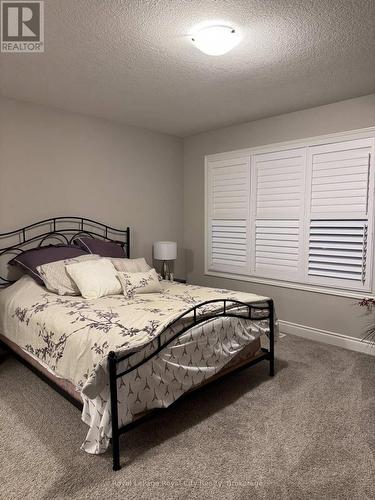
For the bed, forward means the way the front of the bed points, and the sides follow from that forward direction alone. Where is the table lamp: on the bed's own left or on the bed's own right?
on the bed's own left
